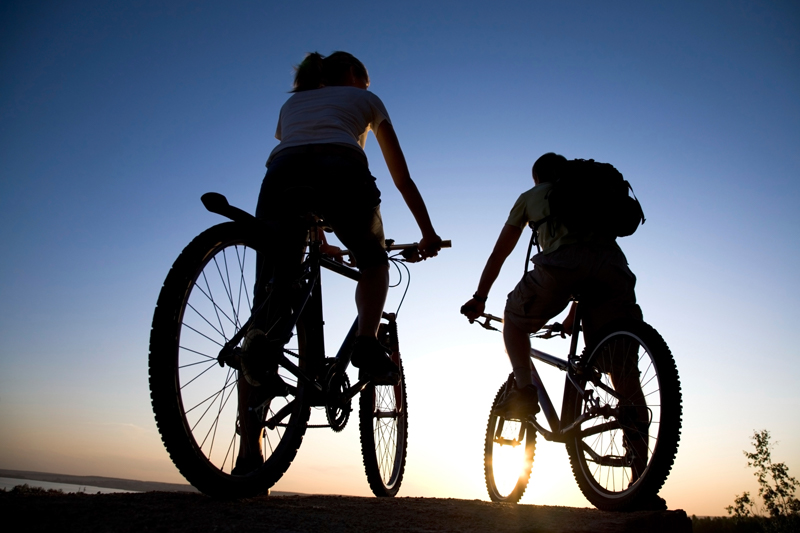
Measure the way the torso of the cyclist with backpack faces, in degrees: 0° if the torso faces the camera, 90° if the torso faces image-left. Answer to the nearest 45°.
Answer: approximately 135°
